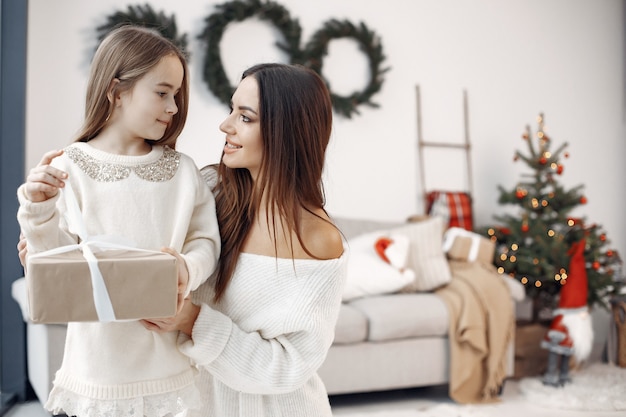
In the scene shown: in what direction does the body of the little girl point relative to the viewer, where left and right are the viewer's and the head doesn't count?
facing the viewer

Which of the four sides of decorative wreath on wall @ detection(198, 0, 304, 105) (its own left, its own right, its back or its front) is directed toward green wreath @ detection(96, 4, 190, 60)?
right

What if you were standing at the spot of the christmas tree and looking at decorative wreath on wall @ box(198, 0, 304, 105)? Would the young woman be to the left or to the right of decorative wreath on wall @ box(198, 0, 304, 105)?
left

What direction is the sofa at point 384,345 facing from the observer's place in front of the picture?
facing the viewer

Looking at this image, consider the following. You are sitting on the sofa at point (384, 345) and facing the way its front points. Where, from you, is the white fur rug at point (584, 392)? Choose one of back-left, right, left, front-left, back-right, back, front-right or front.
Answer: left

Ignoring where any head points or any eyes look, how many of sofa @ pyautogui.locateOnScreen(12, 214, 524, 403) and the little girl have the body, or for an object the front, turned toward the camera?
2

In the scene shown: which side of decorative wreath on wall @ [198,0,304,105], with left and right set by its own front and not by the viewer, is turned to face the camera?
front

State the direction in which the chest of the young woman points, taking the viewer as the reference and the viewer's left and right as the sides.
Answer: facing the viewer and to the left of the viewer

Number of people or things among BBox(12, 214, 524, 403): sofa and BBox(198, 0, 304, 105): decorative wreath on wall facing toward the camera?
2

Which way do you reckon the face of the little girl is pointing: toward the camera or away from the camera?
toward the camera
